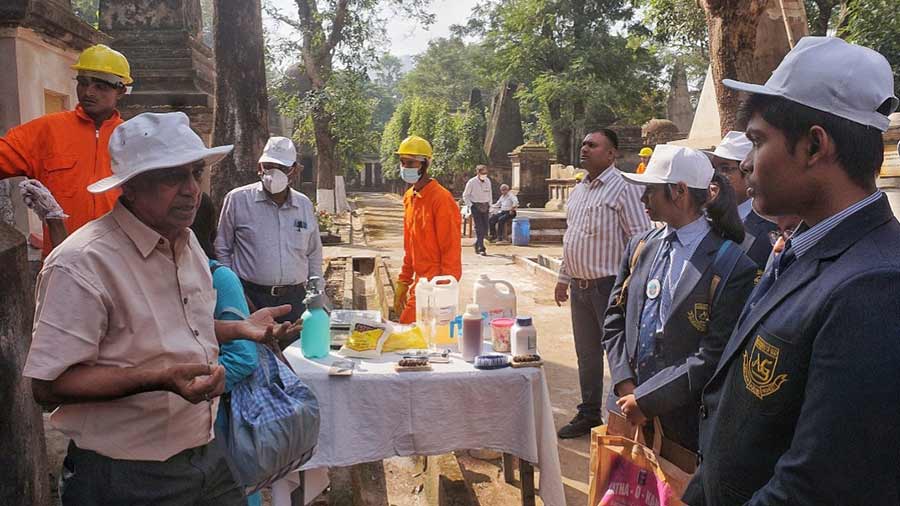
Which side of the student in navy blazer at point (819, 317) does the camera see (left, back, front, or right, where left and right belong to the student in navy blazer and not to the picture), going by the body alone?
left

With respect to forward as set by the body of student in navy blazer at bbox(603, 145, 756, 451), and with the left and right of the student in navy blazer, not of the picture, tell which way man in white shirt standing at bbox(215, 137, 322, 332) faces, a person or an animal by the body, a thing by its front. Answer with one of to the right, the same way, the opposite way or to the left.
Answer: to the left

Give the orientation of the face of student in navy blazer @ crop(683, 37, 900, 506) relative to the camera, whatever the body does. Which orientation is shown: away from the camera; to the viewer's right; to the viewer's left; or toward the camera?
to the viewer's left

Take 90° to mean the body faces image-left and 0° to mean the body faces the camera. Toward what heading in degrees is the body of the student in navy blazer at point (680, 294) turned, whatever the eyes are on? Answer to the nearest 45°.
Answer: approximately 45°

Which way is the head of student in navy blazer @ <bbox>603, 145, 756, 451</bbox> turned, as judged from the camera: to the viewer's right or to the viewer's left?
to the viewer's left

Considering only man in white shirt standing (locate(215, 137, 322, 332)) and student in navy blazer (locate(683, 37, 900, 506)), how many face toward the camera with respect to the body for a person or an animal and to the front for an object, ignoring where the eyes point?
1

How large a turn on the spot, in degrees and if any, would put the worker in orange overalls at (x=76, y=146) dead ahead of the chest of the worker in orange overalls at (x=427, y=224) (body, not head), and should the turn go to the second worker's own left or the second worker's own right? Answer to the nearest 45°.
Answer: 0° — they already face them

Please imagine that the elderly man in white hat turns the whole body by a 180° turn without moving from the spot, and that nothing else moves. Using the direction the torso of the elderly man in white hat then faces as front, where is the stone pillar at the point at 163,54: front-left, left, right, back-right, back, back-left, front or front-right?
front-right

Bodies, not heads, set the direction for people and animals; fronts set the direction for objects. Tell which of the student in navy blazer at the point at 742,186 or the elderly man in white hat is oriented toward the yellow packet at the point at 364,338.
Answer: the student in navy blazer

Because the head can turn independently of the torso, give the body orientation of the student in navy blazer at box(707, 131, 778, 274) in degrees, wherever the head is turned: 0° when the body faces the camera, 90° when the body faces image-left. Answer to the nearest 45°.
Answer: approximately 45°

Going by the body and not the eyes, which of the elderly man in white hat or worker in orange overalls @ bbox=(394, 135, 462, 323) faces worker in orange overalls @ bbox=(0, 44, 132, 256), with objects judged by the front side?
worker in orange overalls @ bbox=(394, 135, 462, 323)
